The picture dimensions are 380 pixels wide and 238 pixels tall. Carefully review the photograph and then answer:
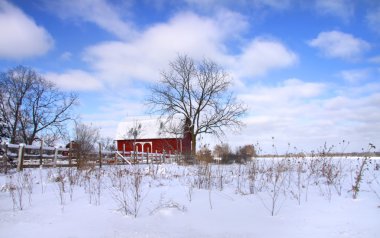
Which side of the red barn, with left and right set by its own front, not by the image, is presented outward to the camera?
front
